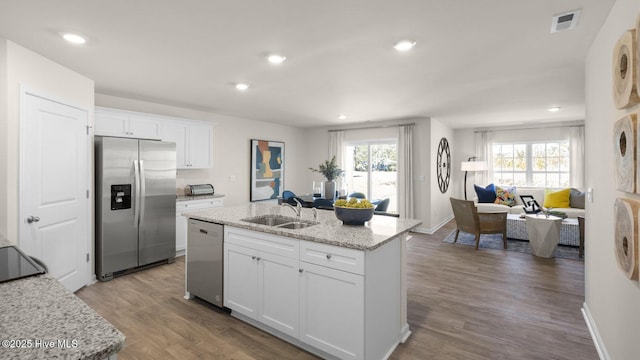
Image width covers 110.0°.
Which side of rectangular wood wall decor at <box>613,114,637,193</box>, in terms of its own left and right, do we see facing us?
left

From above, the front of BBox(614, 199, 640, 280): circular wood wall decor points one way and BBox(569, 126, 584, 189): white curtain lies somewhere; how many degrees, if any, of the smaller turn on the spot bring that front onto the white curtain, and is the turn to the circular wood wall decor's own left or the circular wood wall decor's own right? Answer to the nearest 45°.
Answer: approximately 90° to the circular wood wall decor's own right

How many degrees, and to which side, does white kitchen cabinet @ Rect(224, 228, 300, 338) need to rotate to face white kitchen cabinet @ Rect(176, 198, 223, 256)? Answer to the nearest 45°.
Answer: approximately 90° to its right

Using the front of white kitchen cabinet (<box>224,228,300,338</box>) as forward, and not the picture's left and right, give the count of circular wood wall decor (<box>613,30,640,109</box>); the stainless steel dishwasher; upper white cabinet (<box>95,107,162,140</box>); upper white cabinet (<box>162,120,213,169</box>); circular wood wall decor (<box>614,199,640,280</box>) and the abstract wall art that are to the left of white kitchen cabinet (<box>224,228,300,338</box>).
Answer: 2

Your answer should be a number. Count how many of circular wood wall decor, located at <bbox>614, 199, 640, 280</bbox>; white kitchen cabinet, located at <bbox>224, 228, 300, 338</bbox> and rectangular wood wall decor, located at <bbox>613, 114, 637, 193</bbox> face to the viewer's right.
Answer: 0

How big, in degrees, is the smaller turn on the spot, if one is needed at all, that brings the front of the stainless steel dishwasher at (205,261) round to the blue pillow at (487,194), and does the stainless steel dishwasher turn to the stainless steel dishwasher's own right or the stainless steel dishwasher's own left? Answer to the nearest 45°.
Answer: approximately 135° to the stainless steel dishwasher's own left

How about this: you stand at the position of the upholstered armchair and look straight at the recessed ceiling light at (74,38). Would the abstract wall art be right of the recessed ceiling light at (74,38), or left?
right

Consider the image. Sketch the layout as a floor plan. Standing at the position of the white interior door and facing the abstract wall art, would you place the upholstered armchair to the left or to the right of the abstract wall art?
right

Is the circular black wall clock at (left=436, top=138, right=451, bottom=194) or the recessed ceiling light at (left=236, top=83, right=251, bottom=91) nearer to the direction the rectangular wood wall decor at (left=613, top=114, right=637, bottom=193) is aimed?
the recessed ceiling light

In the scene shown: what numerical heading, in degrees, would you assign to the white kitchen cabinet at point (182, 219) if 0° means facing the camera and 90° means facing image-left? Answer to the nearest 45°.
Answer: approximately 315°

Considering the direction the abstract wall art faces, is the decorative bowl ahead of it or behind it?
ahead

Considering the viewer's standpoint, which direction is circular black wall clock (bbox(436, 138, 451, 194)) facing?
facing to the right of the viewer

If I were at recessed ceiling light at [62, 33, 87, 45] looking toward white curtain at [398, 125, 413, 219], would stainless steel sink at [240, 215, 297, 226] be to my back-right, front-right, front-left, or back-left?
front-right

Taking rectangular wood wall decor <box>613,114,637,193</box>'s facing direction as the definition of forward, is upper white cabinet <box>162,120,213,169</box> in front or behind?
in front

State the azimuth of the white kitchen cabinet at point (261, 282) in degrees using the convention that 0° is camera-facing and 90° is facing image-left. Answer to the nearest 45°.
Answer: approximately 45°

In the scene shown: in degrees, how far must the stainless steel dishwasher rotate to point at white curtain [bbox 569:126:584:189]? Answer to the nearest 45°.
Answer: approximately 135° to its left

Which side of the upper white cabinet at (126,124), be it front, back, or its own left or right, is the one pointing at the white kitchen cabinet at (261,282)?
front
